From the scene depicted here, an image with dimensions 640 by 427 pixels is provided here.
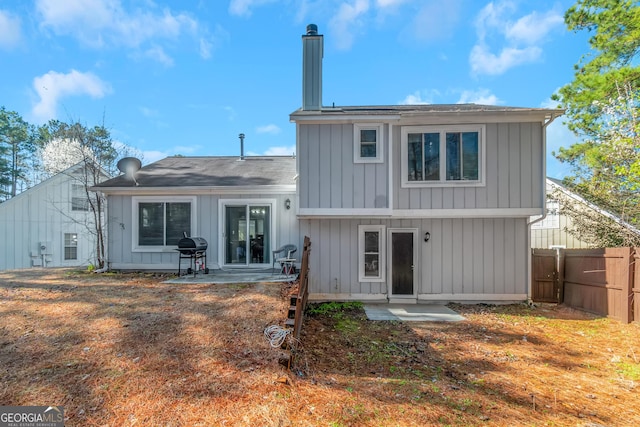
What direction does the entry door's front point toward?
toward the camera

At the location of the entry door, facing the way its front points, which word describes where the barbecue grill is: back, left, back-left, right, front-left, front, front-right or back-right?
right

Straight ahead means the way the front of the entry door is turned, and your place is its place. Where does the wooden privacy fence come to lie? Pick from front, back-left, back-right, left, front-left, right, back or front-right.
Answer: left

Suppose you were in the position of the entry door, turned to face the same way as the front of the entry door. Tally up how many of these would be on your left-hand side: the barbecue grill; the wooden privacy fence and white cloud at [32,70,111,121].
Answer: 1

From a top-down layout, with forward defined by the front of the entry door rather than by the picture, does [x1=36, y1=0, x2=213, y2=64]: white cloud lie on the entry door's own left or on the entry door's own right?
on the entry door's own right

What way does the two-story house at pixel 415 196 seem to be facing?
away from the camera

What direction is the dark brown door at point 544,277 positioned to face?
toward the camera
